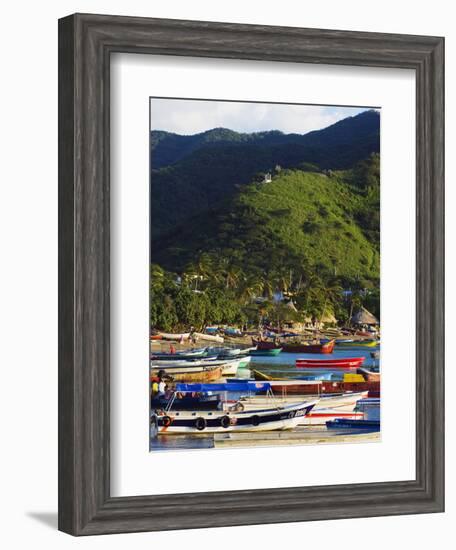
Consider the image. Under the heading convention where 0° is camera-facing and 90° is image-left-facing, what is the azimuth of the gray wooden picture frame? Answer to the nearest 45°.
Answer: approximately 315°
